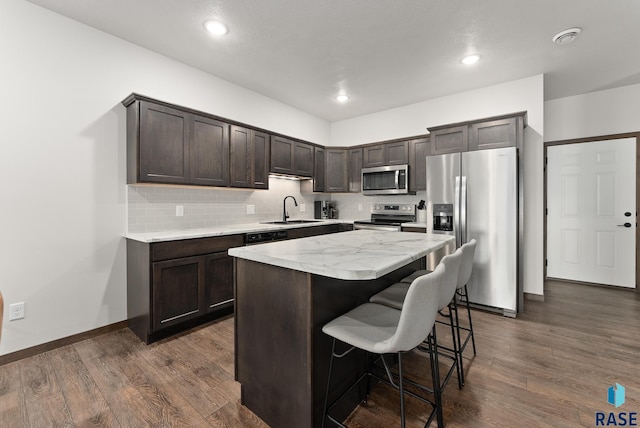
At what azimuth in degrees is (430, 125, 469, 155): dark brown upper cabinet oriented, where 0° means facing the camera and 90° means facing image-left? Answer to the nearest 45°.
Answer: approximately 0°

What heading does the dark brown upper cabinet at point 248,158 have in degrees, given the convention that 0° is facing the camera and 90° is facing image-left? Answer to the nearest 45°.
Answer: approximately 315°

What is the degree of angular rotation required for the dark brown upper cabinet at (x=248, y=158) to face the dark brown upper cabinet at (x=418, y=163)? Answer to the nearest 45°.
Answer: approximately 45° to its left

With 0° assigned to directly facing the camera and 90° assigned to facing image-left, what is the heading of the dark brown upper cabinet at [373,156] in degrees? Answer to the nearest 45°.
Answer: approximately 45°

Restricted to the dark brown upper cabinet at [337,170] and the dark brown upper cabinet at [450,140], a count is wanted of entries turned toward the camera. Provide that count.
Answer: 2

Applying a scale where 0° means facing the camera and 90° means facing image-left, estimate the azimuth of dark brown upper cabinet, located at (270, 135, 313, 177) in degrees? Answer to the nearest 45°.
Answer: approximately 315°

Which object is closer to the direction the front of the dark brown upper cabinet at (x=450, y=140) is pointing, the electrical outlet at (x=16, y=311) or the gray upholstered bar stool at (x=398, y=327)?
the gray upholstered bar stool

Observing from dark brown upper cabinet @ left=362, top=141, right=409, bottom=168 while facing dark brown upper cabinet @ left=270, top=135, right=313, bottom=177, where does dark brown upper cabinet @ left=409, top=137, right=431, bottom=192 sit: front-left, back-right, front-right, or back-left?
back-left

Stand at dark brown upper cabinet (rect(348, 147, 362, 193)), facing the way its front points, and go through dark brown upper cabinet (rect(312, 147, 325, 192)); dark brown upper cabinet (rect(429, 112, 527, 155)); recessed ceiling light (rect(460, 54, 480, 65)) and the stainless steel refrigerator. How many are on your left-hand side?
3

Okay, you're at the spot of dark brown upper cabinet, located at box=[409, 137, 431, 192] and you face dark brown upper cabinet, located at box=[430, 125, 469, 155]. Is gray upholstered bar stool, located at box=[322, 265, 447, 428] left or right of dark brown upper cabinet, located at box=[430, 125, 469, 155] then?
right
